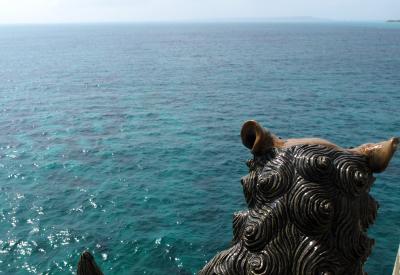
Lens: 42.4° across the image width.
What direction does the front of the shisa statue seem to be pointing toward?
away from the camera
